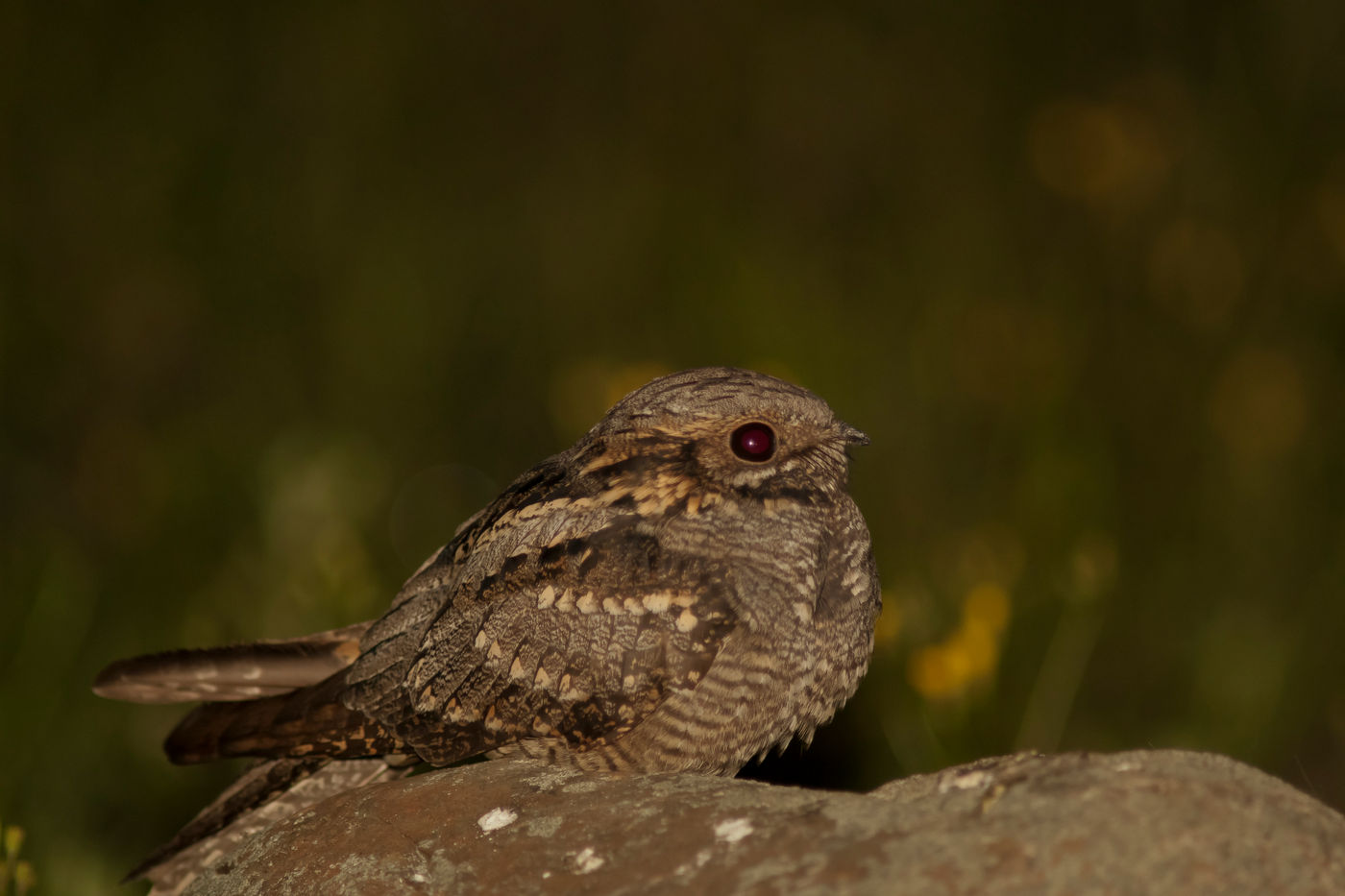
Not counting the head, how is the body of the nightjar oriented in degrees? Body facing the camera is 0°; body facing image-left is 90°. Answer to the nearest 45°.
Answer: approximately 270°
